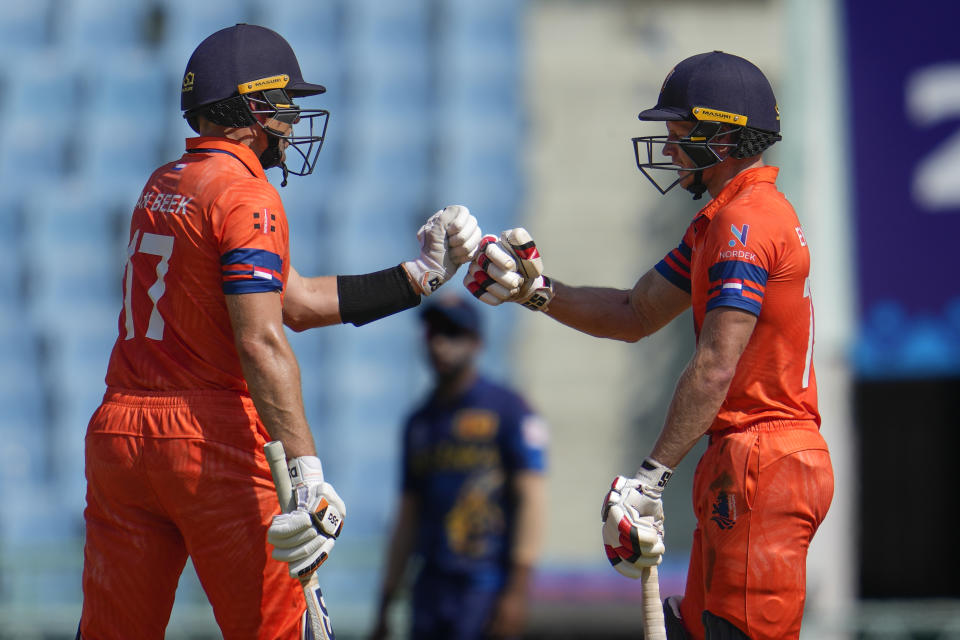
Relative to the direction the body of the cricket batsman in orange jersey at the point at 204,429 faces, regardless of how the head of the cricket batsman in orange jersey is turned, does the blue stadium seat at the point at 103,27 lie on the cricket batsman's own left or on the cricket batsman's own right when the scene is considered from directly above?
on the cricket batsman's own left

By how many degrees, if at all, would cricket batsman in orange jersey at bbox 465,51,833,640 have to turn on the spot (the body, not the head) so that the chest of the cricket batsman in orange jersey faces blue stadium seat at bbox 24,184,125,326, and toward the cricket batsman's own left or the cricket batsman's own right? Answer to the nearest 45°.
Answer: approximately 45° to the cricket batsman's own right

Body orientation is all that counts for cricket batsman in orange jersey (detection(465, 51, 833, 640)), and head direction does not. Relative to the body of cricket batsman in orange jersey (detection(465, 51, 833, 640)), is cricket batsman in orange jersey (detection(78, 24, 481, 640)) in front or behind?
in front

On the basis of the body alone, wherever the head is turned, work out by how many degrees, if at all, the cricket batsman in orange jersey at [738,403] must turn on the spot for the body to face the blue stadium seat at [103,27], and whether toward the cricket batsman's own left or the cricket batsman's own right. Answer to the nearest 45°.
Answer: approximately 45° to the cricket batsman's own right

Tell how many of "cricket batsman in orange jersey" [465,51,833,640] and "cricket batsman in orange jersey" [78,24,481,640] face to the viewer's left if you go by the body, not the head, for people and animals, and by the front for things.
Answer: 1

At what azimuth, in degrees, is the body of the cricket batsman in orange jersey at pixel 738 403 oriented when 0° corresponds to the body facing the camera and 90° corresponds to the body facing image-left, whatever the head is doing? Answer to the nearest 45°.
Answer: approximately 90°

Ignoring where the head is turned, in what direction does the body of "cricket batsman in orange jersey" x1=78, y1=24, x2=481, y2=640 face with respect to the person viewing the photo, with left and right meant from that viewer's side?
facing away from the viewer and to the right of the viewer

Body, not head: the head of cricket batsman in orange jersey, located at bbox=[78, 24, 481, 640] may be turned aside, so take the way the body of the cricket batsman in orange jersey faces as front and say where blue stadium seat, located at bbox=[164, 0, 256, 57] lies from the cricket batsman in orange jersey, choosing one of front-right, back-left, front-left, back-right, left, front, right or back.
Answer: front-left
